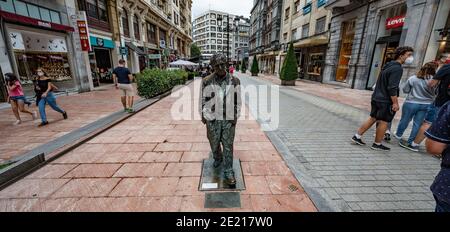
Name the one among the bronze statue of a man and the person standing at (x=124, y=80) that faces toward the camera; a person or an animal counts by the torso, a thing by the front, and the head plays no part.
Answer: the bronze statue of a man

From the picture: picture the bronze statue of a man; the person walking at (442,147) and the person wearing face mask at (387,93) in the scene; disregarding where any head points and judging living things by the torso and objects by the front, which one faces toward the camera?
the bronze statue of a man

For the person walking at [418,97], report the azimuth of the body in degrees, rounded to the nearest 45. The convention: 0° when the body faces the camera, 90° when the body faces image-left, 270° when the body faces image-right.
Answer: approximately 225°

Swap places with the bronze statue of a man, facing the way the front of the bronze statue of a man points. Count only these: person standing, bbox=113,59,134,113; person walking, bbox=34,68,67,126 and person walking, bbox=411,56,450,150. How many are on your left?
1

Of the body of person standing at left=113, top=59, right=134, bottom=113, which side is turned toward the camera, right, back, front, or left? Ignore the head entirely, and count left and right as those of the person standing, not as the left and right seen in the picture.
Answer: back
